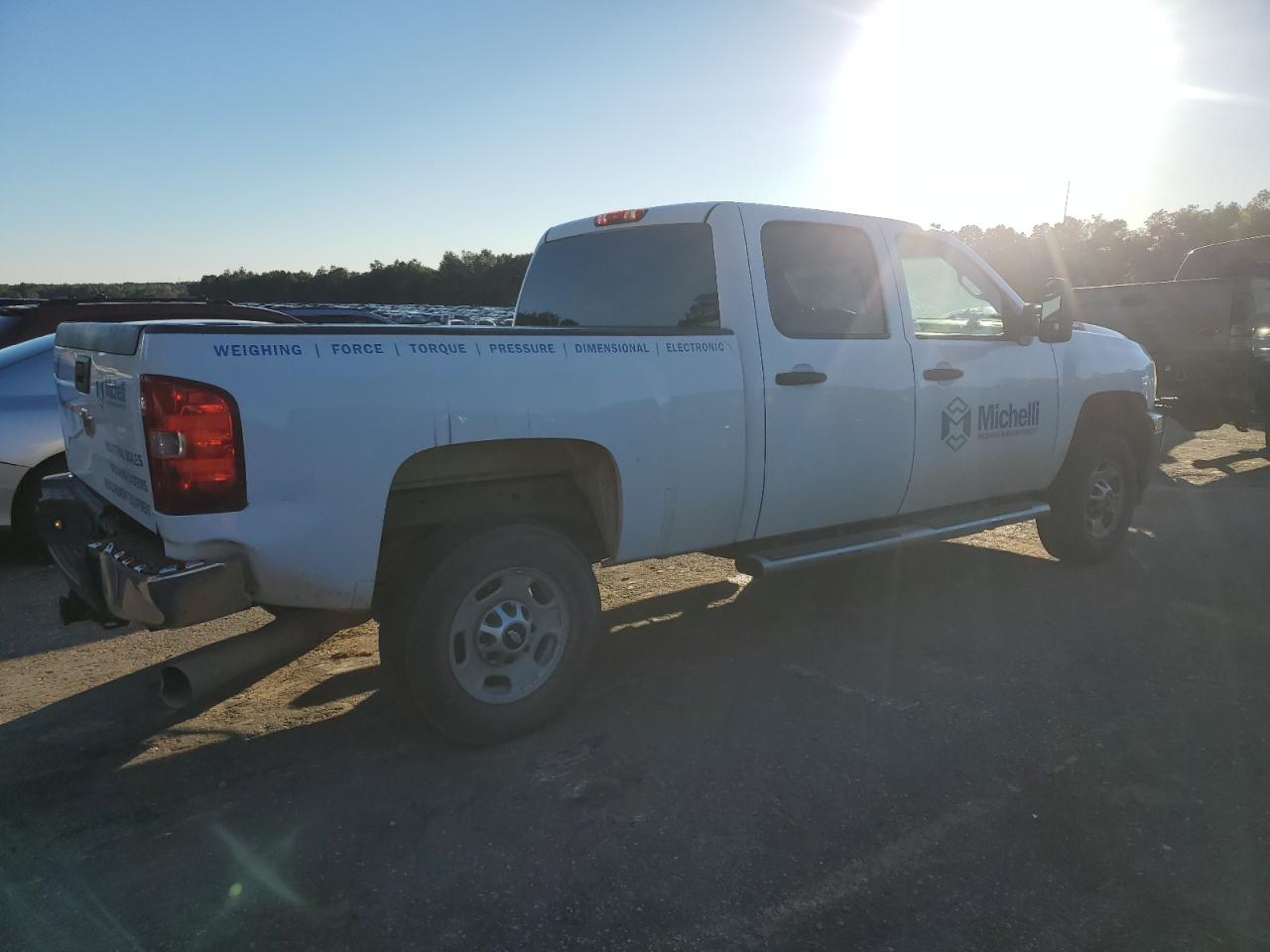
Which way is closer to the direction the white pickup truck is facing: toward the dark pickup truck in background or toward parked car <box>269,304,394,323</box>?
the dark pickup truck in background

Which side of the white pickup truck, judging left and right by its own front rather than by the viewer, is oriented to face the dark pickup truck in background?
front

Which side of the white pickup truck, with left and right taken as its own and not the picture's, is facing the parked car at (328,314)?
left

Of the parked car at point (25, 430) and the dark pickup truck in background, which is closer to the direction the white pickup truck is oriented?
the dark pickup truck in background

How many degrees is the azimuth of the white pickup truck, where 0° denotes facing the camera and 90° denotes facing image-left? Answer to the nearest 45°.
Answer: approximately 225°

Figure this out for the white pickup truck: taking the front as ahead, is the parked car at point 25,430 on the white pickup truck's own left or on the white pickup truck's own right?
on the white pickup truck's own left
